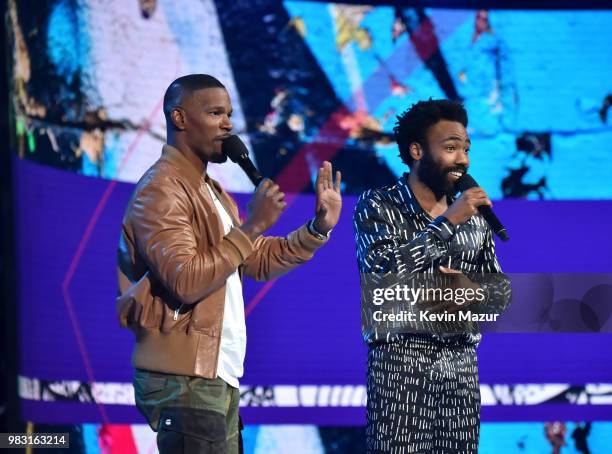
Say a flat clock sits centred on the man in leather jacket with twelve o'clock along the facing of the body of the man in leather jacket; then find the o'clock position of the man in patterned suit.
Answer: The man in patterned suit is roughly at 11 o'clock from the man in leather jacket.

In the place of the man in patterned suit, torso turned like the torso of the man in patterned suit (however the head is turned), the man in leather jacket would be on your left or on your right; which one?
on your right

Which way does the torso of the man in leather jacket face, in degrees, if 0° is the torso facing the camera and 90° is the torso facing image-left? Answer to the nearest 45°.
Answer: approximately 270°

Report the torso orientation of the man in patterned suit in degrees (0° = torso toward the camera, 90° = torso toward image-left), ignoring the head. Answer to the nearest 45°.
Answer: approximately 315°
